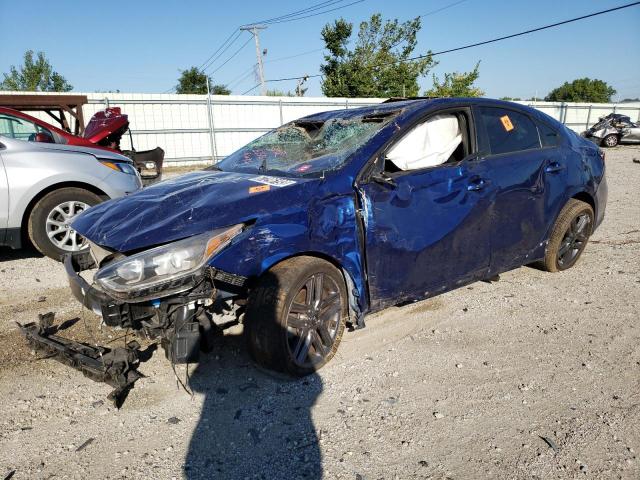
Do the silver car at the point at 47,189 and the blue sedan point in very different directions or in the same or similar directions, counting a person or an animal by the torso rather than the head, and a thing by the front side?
very different directions

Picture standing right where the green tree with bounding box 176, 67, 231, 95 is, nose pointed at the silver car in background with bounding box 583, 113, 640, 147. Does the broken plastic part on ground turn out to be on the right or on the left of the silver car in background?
right

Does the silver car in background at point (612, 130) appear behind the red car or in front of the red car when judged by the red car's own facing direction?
in front

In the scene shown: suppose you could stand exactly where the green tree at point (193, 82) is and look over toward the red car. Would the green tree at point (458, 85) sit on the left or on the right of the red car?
left

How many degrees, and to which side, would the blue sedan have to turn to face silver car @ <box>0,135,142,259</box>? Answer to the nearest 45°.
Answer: approximately 90° to its right

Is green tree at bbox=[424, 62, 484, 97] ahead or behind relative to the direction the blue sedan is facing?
behind

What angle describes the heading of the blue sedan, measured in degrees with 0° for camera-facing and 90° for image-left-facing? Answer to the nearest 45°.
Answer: approximately 45°

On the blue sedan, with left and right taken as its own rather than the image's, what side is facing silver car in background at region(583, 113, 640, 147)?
back

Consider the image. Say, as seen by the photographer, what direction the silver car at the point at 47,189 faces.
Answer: facing to the right of the viewer

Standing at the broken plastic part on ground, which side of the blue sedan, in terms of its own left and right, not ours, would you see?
front

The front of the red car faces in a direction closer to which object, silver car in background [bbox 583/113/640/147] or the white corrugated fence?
the silver car in background

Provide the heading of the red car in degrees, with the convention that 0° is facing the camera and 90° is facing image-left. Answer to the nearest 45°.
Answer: approximately 270°

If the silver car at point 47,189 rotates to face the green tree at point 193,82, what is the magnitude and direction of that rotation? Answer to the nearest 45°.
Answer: approximately 90° to its left

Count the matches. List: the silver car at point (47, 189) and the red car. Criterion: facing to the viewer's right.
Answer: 2

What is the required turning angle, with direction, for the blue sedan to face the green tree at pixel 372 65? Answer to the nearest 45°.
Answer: approximately 135° to its right

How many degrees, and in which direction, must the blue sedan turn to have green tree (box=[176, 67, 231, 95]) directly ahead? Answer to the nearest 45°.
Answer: approximately 135° to its right
